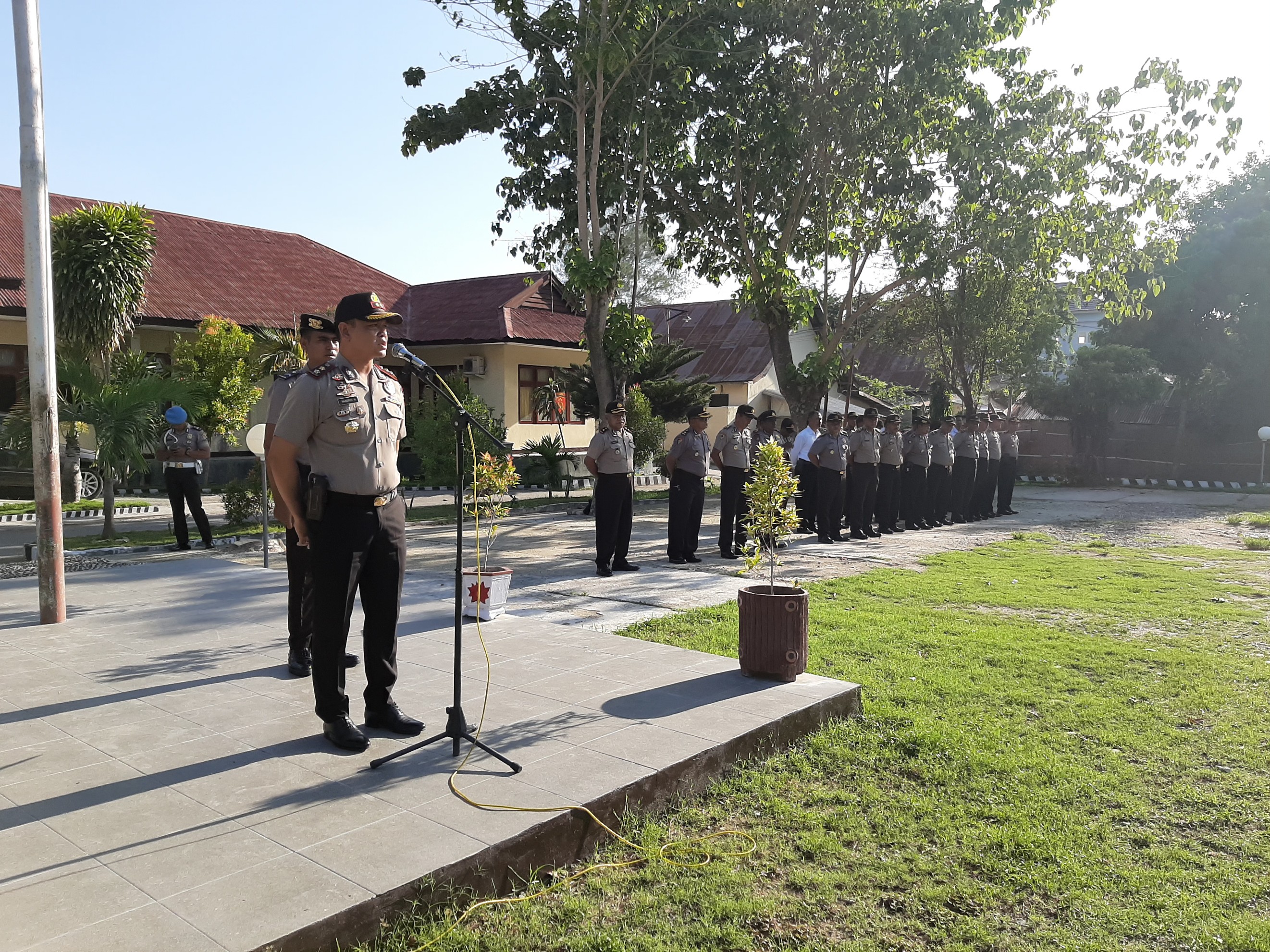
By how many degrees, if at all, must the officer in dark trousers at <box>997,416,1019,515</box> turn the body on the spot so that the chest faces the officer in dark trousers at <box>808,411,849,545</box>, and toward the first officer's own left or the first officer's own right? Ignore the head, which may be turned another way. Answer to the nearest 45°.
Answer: approximately 45° to the first officer's own right
